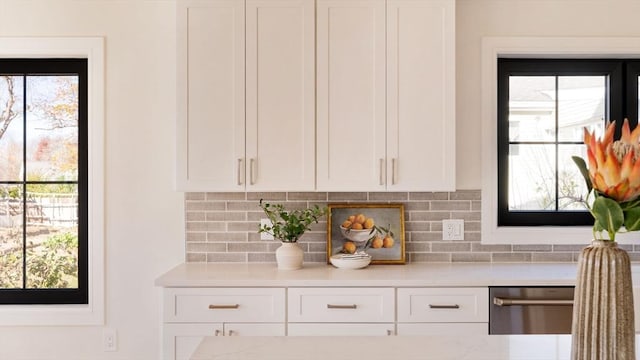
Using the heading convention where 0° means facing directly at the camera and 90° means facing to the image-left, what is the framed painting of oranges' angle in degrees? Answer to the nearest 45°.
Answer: approximately 0°

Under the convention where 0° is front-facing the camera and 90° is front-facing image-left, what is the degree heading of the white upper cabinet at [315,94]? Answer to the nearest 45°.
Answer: approximately 0°

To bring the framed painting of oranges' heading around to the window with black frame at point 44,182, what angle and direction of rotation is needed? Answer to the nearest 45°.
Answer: approximately 90° to its right

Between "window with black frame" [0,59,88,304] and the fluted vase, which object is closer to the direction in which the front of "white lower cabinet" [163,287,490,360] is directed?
the fluted vase

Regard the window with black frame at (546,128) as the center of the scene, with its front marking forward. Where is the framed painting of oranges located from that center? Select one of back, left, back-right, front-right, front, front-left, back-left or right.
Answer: front-right

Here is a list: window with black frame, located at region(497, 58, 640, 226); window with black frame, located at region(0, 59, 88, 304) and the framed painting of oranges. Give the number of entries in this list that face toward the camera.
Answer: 3

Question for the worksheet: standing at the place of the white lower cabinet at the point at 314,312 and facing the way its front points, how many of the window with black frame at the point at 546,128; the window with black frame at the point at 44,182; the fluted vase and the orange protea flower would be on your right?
1
